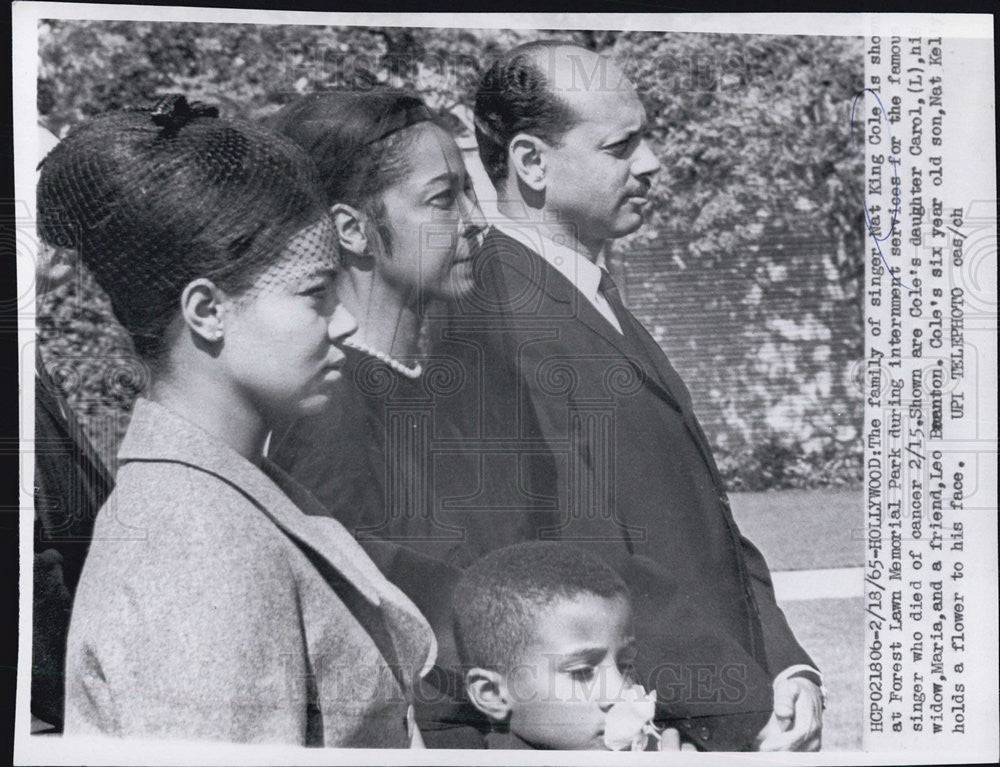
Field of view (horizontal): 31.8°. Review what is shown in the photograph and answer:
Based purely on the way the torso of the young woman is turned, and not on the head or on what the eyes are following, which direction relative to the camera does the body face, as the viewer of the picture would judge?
to the viewer's right

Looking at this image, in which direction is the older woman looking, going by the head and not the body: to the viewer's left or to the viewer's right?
to the viewer's right
